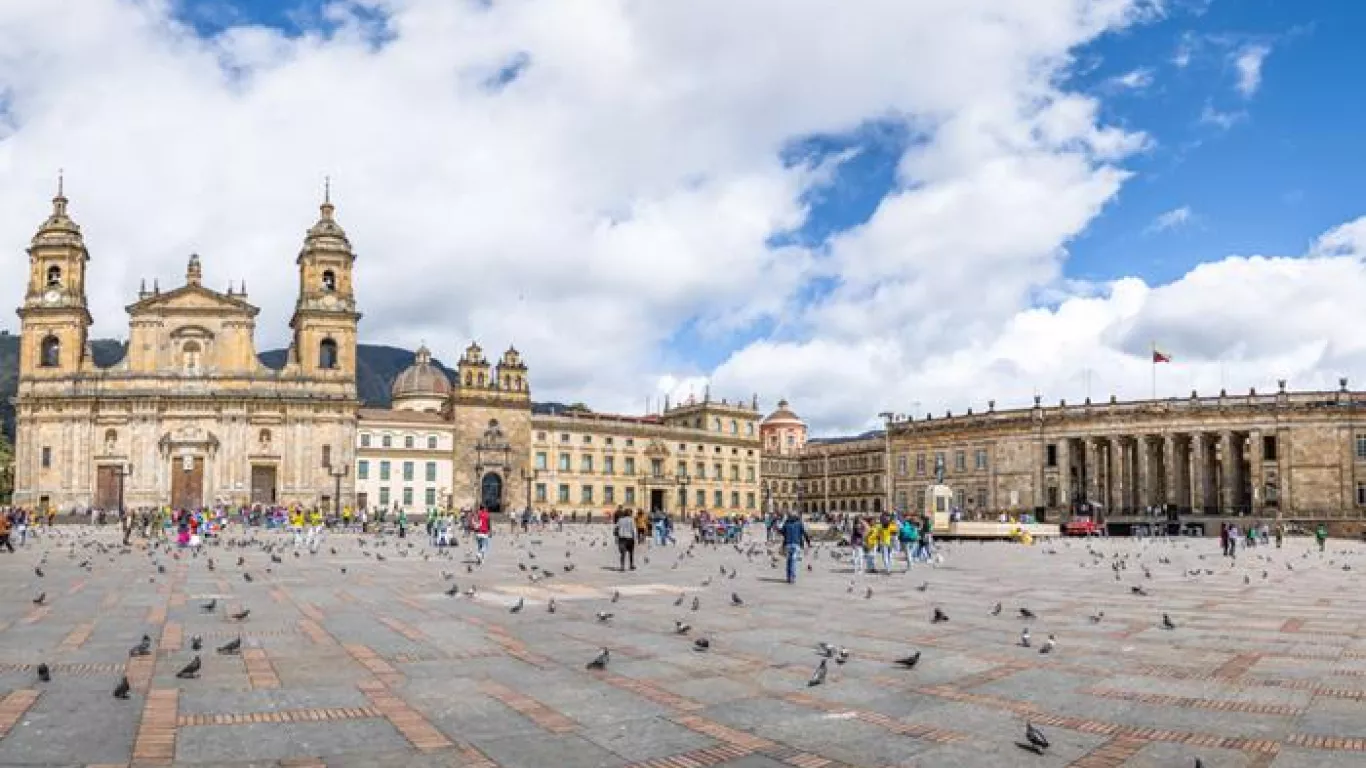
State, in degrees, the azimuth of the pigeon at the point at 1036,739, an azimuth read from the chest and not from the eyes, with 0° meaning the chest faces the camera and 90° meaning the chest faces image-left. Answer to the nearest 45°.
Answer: approximately 90°
